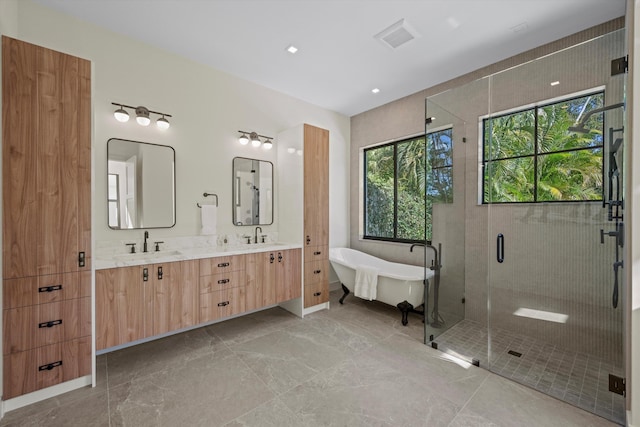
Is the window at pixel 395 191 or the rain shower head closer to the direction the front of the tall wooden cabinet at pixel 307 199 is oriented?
the rain shower head

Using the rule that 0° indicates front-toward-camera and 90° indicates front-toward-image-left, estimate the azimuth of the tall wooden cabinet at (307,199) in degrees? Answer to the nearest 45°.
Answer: approximately 315°

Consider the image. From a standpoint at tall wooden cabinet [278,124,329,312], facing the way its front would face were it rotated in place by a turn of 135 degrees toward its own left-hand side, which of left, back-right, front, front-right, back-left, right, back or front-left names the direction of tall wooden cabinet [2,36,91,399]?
back-left

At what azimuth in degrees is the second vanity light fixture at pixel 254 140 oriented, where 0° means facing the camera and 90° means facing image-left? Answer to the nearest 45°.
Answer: approximately 315°

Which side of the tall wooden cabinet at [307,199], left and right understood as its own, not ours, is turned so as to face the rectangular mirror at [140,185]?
right

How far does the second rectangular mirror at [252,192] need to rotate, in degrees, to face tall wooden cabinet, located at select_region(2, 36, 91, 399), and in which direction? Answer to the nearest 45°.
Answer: approximately 90° to its right

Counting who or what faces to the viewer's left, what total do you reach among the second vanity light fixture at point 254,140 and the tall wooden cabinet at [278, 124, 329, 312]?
0

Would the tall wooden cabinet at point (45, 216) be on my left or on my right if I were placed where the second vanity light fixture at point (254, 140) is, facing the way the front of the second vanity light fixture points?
on my right
